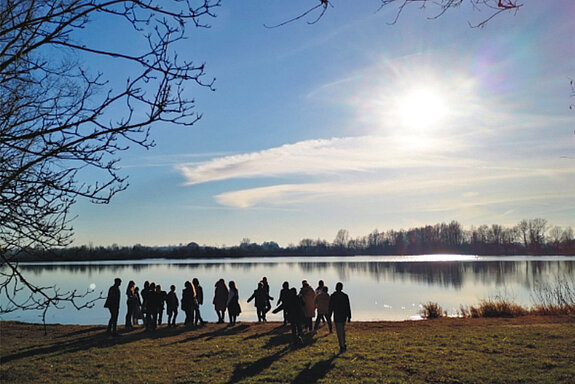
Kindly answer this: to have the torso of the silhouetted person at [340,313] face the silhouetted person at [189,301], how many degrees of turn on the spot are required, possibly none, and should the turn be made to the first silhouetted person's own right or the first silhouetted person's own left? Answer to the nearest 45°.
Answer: approximately 45° to the first silhouetted person's own left

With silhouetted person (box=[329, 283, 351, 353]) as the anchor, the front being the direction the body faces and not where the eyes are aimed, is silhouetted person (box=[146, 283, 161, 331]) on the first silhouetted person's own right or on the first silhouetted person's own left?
on the first silhouetted person's own left

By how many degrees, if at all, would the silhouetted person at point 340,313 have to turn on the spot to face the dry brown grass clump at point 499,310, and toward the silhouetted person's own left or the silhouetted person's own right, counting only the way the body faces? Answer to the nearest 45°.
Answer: approximately 45° to the silhouetted person's own right

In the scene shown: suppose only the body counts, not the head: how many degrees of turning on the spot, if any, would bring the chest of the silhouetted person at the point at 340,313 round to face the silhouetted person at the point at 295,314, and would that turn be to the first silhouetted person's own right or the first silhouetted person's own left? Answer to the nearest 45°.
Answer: approximately 45° to the first silhouetted person's own left

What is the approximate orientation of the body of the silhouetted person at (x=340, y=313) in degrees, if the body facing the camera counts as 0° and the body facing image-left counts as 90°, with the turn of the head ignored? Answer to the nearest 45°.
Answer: approximately 180°

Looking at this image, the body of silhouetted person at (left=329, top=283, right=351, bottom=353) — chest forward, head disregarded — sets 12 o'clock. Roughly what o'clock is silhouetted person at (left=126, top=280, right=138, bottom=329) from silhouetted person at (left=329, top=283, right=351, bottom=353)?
silhouetted person at (left=126, top=280, right=138, bottom=329) is roughly at 10 o'clock from silhouetted person at (left=329, top=283, right=351, bottom=353).
